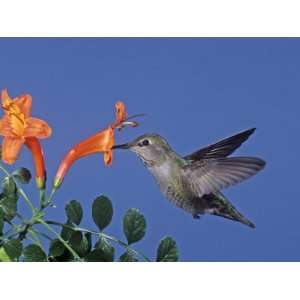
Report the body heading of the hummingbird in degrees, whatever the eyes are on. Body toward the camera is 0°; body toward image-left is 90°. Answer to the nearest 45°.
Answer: approximately 90°
